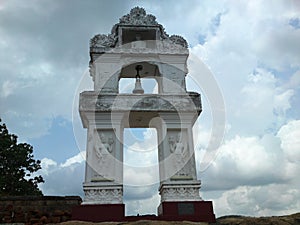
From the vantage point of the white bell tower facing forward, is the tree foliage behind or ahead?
behind

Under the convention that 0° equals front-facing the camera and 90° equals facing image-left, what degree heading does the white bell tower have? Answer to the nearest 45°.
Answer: approximately 0°
